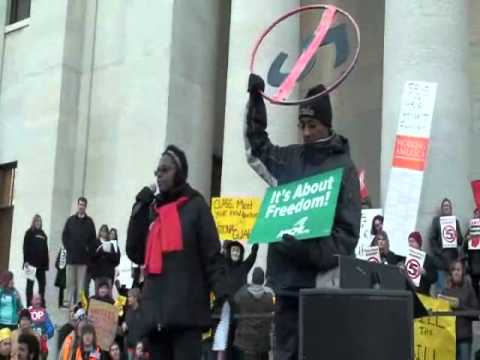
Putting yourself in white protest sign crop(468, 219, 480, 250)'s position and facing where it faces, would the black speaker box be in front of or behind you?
in front

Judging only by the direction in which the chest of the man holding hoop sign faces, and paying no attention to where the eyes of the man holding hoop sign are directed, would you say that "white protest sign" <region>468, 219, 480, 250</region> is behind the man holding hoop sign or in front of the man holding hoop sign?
behind

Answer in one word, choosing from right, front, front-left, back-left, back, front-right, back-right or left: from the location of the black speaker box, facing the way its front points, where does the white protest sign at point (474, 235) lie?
back

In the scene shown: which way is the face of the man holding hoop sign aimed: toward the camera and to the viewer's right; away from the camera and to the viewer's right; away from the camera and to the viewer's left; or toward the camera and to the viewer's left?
toward the camera and to the viewer's left

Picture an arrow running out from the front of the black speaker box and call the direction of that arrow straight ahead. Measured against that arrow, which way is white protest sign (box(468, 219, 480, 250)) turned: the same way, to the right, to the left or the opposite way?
the same way

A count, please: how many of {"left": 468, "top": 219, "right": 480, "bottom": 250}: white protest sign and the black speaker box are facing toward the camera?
2

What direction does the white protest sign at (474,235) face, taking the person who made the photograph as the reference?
facing the viewer

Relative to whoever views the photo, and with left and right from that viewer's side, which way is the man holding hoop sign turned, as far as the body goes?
facing the viewer and to the left of the viewer

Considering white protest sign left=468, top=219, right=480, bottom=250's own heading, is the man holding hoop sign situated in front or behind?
in front

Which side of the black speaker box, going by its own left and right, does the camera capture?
front
